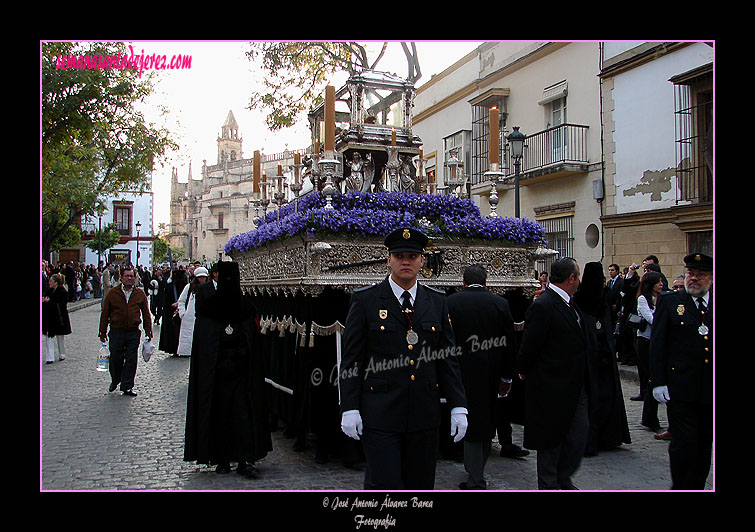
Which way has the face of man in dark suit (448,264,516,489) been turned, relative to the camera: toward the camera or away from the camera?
away from the camera

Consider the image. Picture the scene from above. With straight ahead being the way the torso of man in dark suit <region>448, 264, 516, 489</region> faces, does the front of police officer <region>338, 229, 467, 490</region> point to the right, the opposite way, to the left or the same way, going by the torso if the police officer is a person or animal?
the opposite way

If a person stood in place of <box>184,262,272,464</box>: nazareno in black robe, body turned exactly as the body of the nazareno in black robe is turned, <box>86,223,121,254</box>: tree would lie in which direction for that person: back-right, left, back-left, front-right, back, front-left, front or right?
back

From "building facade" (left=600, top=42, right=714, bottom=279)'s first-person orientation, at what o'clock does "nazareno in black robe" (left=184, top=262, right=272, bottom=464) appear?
The nazareno in black robe is roughly at 11 o'clock from the building facade.

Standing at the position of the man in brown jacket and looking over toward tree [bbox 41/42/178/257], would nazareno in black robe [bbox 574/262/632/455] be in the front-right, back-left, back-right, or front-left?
back-right

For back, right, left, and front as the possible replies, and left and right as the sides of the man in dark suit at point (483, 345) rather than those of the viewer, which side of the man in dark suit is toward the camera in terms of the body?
back

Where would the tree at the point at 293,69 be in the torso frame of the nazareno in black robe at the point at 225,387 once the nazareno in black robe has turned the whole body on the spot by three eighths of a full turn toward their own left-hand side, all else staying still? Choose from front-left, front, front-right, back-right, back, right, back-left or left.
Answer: front-left

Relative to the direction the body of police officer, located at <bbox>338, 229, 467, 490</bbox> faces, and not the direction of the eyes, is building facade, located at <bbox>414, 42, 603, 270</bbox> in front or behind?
behind

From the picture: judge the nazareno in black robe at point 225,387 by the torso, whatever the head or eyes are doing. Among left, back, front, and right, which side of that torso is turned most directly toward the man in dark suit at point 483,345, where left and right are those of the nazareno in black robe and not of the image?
left

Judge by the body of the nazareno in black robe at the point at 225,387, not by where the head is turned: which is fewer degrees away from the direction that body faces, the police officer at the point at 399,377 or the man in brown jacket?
the police officer

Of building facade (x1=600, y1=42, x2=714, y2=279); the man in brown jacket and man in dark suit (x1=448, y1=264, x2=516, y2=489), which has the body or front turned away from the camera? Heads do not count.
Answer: the man in dark suit

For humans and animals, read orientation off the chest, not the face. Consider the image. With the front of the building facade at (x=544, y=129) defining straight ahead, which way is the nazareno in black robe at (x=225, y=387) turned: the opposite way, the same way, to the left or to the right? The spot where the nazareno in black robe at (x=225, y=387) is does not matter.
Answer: to the left

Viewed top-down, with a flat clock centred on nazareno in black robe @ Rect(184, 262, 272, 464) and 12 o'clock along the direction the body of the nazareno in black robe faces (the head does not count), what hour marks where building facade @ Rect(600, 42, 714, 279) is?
The building facade is roughly at 8 o'clock from the nazareno in black robe.

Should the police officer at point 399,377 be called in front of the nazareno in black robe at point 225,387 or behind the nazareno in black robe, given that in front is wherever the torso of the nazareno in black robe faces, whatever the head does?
in front
